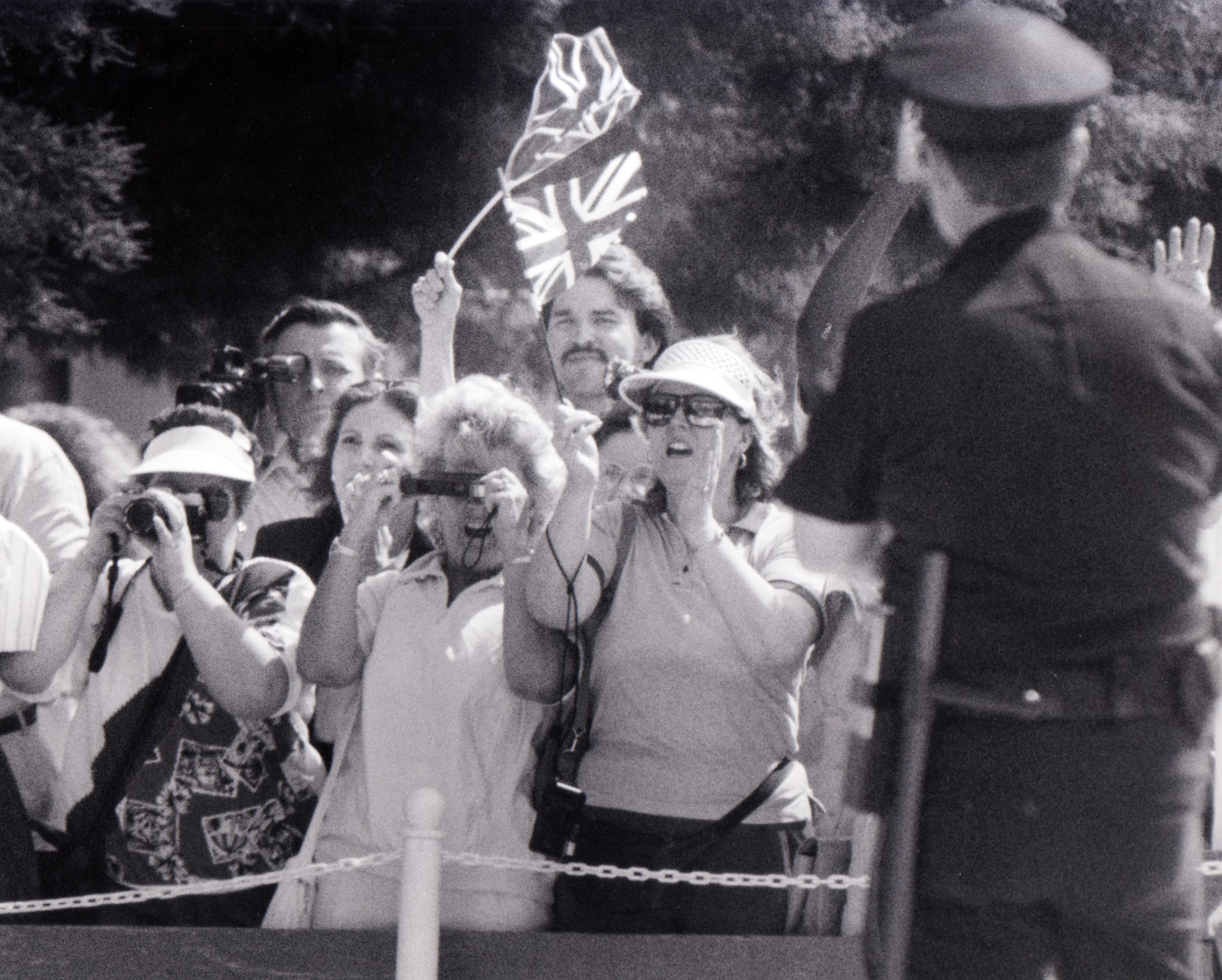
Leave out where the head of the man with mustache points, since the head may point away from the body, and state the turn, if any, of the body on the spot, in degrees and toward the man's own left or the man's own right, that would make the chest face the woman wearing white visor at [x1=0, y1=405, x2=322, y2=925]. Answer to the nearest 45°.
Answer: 0° — they already face them

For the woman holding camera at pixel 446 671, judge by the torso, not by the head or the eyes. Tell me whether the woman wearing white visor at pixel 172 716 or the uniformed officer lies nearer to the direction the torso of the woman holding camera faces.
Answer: the uniformed officer

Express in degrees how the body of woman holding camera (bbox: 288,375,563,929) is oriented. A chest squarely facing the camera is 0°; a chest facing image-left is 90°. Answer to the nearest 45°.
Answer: approximately 0°

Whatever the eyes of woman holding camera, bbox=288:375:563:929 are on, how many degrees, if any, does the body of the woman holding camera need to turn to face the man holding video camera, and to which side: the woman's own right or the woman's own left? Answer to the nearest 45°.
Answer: approximately 180°

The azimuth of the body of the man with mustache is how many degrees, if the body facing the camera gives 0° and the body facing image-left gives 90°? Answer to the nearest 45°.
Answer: approximately 45°

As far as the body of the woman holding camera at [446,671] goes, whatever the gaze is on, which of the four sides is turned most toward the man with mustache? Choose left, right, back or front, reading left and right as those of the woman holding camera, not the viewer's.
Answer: back
